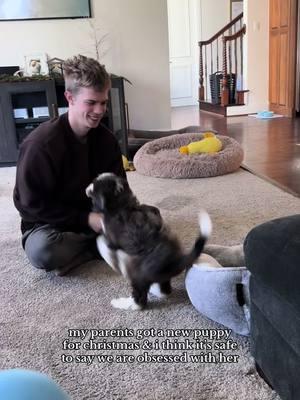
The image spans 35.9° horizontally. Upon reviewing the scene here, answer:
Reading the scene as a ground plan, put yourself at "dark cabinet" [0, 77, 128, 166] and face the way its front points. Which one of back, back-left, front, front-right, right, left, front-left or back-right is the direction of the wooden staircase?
back-left

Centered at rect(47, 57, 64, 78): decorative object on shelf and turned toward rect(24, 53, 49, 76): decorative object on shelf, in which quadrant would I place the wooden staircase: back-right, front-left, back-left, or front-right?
back-right

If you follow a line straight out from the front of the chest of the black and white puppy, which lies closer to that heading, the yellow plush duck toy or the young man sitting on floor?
the young man sitting on floor

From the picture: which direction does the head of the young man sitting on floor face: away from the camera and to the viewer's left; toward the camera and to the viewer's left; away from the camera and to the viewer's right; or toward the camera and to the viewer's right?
toward the camera and to the viewer's right

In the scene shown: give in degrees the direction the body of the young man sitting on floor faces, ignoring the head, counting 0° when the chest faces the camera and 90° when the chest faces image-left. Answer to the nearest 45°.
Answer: approximately 315°

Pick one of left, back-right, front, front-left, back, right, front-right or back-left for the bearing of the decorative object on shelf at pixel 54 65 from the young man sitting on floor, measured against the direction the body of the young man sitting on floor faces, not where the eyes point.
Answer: back-left

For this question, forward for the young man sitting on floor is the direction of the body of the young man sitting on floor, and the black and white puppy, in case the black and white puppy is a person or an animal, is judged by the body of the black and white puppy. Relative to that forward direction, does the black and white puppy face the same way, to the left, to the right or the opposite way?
the opposite way

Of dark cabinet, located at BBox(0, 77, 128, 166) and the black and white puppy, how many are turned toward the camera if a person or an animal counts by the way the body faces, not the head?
1

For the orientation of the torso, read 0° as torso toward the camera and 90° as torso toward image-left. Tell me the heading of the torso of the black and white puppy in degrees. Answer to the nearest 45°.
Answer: approximately 135°

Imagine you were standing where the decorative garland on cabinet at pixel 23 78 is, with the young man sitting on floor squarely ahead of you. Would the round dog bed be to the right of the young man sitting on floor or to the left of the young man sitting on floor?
left

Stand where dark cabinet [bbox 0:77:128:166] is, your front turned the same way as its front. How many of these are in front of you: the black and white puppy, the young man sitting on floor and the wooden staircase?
2

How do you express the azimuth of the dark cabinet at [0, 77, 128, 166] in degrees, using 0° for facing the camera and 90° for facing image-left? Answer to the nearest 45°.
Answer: approximately 0°
